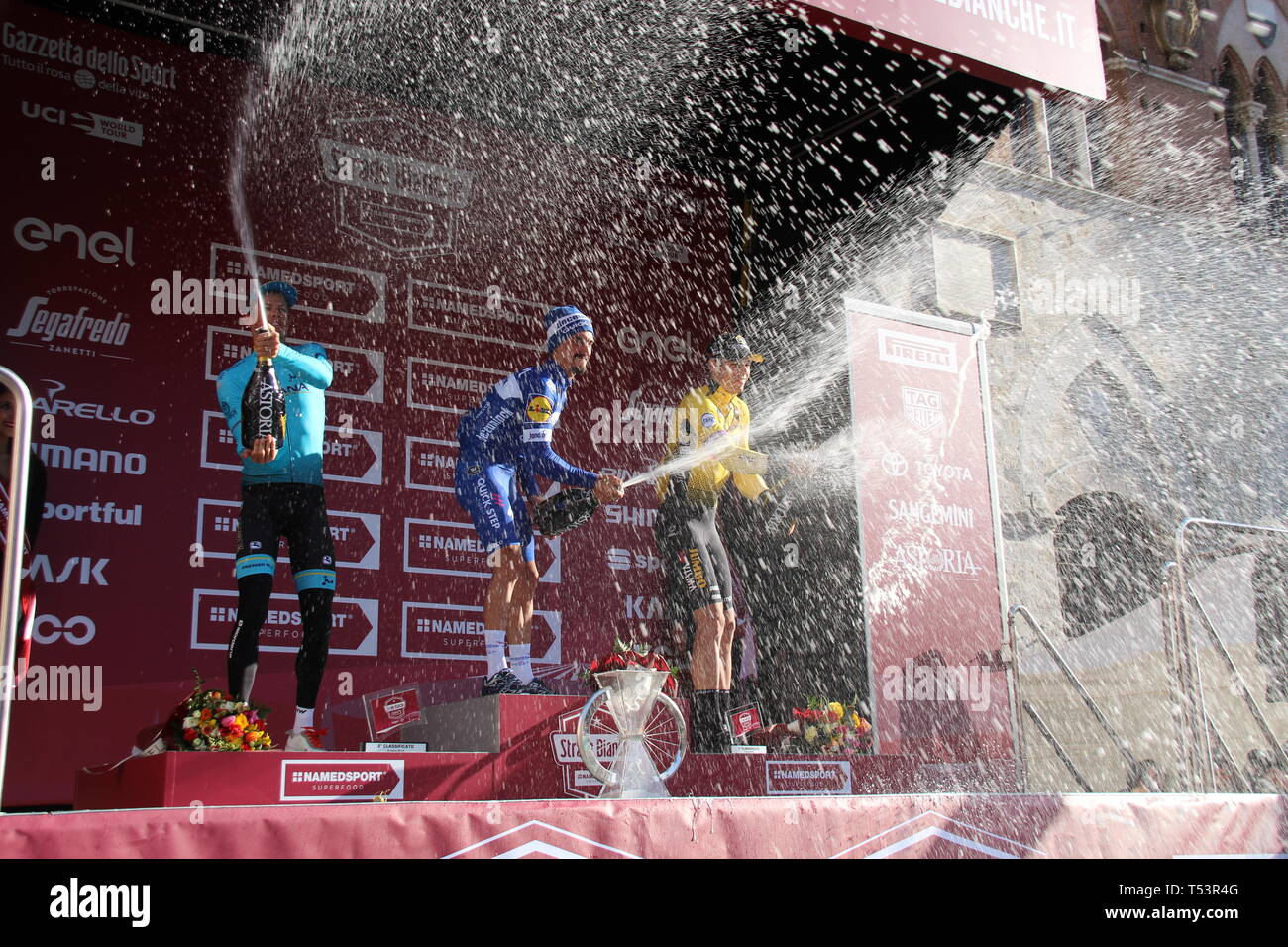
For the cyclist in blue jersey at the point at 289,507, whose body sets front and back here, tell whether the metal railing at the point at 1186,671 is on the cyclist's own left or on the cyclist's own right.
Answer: on the cyclist's own left

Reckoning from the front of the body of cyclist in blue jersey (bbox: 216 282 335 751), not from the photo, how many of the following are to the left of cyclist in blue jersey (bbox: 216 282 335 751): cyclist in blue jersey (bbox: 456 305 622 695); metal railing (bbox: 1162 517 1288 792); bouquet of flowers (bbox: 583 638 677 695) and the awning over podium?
4

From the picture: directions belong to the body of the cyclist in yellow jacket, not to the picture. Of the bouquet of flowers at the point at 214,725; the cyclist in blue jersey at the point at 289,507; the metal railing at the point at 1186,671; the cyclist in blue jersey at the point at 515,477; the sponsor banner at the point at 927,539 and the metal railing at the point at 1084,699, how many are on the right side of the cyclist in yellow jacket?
3

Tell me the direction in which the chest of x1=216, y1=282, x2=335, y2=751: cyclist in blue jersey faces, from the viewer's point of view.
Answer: toward the camera

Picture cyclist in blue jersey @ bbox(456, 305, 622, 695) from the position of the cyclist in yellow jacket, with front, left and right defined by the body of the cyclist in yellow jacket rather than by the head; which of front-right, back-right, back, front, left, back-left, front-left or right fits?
right

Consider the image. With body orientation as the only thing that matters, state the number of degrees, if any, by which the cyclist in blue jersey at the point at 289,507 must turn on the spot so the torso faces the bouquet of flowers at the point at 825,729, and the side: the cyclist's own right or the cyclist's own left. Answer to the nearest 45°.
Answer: approximately 90° to the cyclist's own left

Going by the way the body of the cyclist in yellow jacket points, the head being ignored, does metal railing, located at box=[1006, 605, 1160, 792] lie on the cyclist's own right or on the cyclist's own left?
on the cyclist's own left

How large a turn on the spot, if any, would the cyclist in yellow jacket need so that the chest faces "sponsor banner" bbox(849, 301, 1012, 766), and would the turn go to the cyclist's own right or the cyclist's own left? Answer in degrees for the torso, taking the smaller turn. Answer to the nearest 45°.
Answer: approximately 90° to the cyclist's own left

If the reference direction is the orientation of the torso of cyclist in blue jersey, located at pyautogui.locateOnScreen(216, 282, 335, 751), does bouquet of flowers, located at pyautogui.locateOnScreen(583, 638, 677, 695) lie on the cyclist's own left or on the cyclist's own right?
on the cyclist's own left

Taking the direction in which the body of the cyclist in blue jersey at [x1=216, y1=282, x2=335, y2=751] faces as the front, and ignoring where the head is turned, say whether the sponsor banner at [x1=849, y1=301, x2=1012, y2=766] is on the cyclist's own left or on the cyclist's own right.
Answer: on the cyclist's own left

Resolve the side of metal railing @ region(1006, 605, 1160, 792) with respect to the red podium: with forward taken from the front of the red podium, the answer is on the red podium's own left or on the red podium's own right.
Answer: on the red podium's own left

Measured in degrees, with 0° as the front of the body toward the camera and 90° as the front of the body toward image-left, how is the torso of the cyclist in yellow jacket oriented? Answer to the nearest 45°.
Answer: approximately 315°
